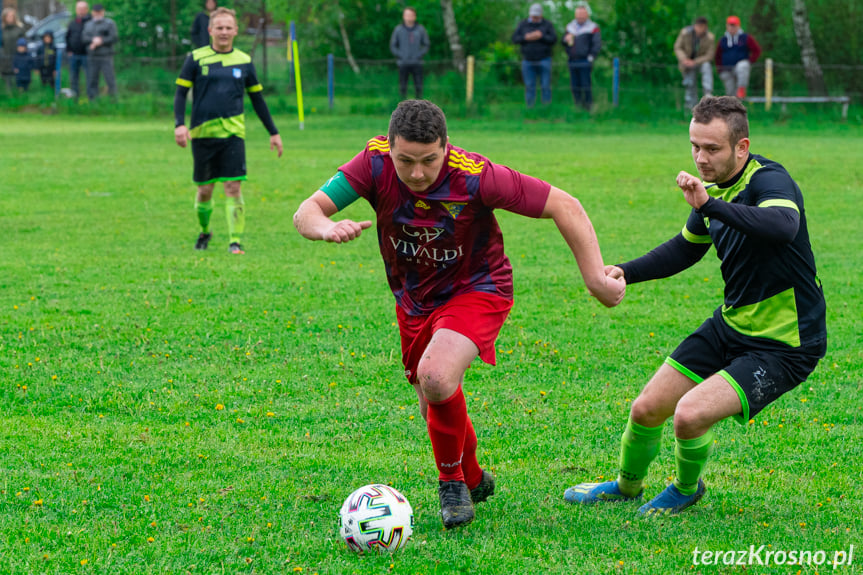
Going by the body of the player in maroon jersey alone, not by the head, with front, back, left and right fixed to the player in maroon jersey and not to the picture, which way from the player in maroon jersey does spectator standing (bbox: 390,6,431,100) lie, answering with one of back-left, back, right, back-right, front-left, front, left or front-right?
back

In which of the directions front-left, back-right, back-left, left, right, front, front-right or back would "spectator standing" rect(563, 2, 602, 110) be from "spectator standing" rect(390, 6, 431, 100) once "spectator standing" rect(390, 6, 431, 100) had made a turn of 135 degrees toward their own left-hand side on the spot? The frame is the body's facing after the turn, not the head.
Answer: front-right

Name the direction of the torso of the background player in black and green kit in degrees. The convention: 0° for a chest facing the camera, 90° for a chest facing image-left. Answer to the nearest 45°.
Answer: approximately 0°

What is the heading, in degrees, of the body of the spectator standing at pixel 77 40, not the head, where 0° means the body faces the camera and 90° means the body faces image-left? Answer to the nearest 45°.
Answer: approximately 315°

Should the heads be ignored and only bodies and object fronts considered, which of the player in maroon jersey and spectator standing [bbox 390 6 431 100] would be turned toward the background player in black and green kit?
the spectator standing

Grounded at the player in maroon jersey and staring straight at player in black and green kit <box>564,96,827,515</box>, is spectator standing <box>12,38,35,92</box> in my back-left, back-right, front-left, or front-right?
back-left

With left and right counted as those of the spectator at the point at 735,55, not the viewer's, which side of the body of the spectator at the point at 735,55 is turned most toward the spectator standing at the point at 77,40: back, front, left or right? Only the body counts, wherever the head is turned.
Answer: right

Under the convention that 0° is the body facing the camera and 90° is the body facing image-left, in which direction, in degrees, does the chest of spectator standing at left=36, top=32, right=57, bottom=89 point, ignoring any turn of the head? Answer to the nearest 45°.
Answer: approximately 0°

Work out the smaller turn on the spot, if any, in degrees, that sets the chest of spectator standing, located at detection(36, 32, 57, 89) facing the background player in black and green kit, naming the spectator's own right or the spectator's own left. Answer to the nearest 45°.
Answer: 0° — they already face them

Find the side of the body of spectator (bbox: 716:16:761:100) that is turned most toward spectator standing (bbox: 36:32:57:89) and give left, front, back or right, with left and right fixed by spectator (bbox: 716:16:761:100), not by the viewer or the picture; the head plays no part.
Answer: right
